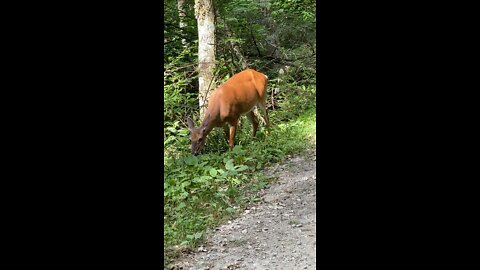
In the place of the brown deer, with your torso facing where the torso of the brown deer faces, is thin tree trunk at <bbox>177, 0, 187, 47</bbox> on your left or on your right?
on your right

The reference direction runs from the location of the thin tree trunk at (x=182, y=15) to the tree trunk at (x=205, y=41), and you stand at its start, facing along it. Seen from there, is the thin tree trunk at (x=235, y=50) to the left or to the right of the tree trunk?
left

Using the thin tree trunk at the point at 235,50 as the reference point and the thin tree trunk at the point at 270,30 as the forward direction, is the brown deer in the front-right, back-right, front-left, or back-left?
back-right

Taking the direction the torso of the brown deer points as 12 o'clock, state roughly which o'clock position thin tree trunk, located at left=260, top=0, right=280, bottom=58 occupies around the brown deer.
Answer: The thin tree trunk is roughly at 5 o'clock from the brown deer.

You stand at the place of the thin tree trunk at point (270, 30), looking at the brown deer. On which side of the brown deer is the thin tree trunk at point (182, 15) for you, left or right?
right

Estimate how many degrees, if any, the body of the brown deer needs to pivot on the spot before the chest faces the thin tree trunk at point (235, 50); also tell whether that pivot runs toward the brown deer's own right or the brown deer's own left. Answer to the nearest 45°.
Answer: approximately 135° to the brown deer's own right

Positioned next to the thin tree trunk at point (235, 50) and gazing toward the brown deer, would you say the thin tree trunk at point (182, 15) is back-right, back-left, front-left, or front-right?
back-right
